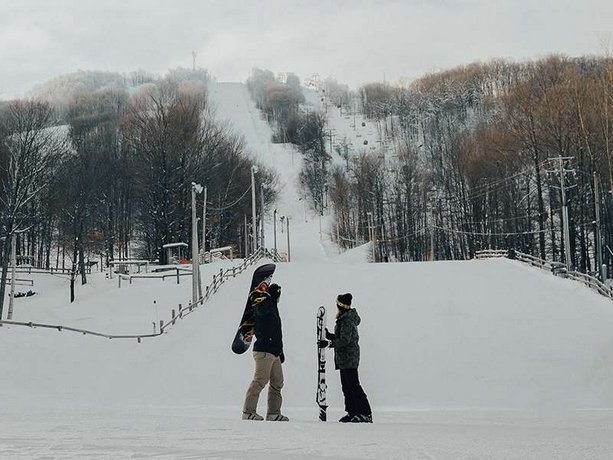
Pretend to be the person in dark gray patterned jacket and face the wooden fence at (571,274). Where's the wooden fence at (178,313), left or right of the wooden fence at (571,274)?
left

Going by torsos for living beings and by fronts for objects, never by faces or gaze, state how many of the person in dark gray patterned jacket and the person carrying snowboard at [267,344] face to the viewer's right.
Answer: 1

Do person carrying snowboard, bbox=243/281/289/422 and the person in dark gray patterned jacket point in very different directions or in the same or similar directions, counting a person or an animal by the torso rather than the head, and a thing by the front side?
very different directions

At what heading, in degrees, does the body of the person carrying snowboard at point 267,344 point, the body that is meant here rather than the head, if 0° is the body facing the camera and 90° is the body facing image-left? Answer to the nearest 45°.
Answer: approximately 270°

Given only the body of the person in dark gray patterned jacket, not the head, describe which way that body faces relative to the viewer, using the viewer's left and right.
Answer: facing to the left of the viewer

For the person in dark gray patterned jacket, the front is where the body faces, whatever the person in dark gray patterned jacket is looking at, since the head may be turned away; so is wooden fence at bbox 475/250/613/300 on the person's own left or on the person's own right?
on the person's own right

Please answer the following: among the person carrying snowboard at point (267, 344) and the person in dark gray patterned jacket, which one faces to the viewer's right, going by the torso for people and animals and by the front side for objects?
the person carrying snowboard

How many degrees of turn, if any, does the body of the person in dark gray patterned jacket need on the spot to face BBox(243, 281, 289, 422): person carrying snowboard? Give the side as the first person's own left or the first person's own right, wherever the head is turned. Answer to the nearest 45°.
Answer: approximately 45° to the first person's own left
